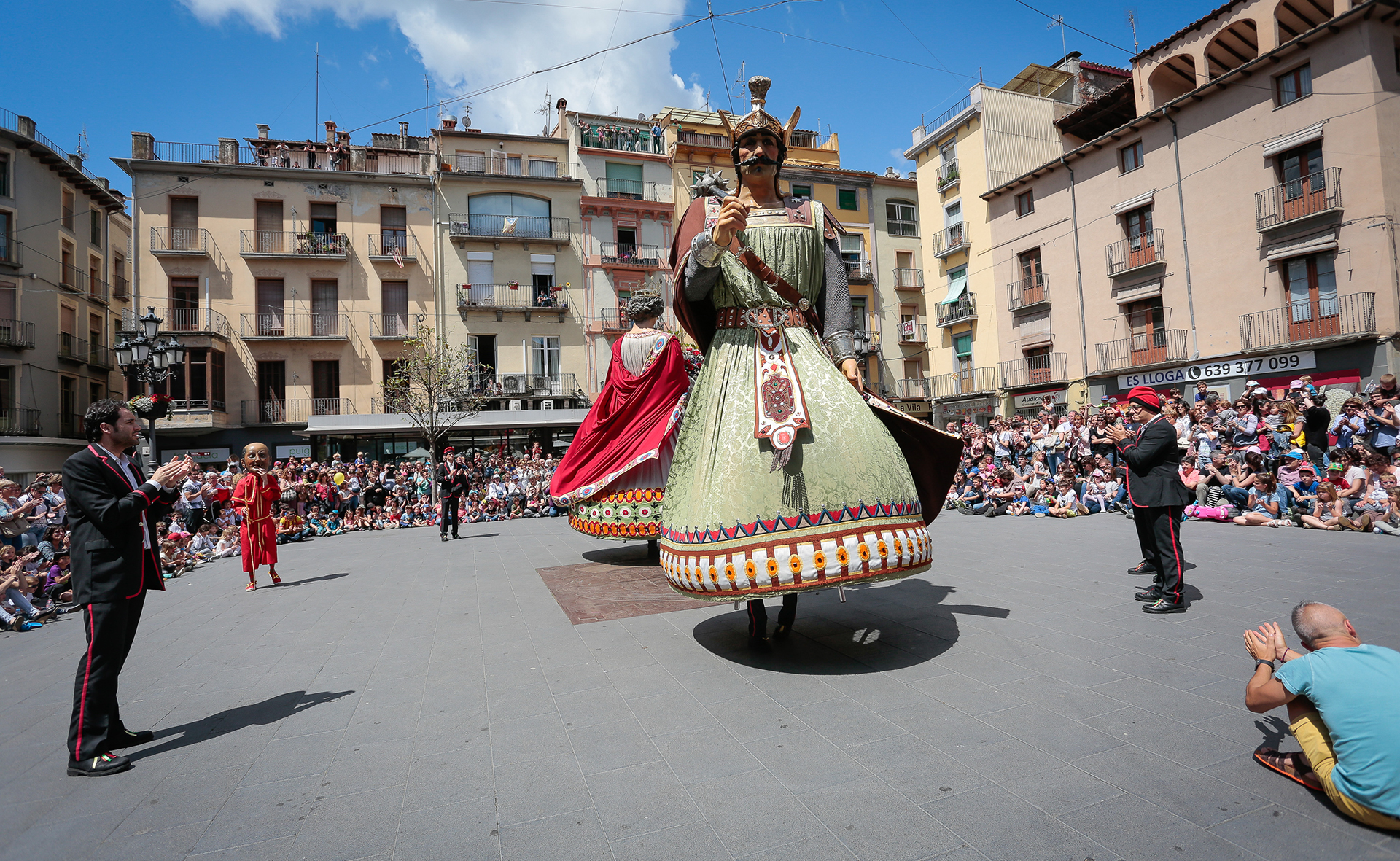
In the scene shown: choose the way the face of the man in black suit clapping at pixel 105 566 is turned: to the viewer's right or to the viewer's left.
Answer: to the viewer's right

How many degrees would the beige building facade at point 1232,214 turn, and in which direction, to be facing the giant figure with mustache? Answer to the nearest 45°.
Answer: approximately 45° to its left

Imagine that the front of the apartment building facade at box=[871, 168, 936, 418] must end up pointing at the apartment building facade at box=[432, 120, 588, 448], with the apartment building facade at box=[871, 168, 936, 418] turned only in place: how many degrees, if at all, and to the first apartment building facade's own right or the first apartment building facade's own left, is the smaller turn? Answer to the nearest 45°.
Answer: approximately 45° to the first apartment building facade's own right

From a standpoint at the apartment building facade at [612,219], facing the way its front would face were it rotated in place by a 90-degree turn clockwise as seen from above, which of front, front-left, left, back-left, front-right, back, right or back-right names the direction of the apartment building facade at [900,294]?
back

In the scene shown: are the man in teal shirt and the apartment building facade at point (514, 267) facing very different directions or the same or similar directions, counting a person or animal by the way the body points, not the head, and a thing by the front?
very different directions

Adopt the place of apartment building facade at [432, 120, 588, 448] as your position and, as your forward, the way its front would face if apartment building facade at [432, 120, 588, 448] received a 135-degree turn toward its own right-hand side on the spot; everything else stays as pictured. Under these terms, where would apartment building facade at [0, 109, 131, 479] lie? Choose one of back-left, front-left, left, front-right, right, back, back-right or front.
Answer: front-left

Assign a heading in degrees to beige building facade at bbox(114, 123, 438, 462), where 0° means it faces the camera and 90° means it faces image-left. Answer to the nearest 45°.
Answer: approximately 0°

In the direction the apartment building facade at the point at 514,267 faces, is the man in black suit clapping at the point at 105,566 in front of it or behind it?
in front

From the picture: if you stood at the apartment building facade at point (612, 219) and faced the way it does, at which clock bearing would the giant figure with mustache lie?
The giant figure with mustache is roughly at 12 o'clock from the apartment building facade.

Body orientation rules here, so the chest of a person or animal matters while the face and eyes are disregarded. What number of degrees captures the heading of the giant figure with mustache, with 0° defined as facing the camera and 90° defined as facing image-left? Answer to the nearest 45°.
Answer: approximately 0°

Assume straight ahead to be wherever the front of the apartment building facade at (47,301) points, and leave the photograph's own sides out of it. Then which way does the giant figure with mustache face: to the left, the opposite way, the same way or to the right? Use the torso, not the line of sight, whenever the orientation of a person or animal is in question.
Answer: to the right

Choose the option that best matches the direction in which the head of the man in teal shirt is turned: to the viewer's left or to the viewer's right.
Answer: to the viewer's left
